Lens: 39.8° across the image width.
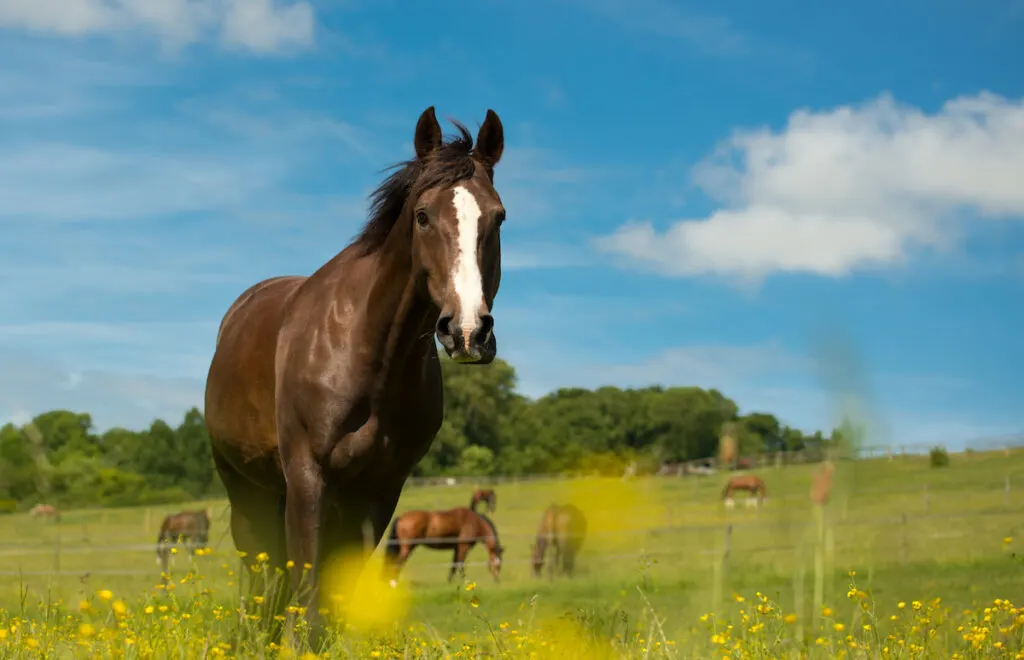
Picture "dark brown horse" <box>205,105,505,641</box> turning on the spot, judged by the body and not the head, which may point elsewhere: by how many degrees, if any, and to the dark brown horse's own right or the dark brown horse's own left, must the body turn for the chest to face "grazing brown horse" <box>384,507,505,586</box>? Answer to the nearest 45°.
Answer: approximately 135° to the dark brown horse's own left

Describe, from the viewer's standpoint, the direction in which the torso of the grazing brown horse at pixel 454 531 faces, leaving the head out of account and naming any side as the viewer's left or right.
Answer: facing to the right of the viewer

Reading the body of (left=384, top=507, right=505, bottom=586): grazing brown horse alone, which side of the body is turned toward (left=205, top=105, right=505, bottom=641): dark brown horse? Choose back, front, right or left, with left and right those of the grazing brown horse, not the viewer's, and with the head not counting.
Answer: right

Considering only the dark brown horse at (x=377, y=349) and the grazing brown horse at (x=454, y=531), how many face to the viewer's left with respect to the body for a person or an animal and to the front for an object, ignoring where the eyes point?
0
